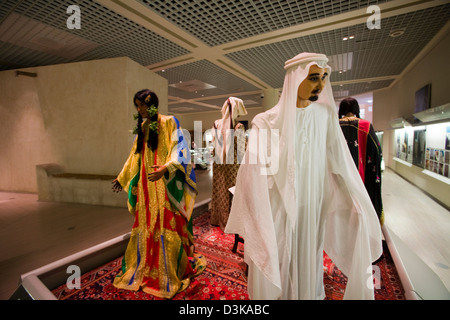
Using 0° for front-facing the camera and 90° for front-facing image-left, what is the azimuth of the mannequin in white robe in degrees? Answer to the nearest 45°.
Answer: approximately 315°

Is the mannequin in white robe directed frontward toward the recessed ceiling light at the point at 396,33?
no
